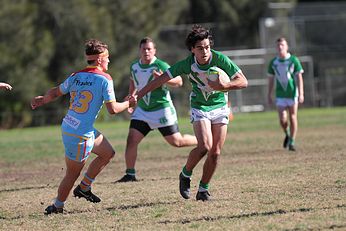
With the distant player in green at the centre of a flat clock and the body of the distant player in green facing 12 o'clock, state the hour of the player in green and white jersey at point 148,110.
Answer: The player in green and white jersey is roughly at 1 o'clock from the distant player in green.

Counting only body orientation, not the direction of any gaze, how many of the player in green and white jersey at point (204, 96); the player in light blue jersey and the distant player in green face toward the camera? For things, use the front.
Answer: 2

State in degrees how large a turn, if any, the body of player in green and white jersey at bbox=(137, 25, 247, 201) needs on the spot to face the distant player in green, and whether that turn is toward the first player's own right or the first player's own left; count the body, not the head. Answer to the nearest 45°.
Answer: approximately 180°

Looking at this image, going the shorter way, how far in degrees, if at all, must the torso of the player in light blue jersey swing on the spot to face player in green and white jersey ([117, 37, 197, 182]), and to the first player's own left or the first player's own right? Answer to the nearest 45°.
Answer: approximately 45° to the first player's own left

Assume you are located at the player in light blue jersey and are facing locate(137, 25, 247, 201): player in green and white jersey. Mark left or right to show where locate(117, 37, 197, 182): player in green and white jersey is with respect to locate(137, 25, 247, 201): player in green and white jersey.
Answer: left

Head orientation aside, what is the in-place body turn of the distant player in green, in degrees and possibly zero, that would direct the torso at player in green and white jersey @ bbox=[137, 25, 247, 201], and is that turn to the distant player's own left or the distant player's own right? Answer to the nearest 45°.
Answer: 0° — they already face them

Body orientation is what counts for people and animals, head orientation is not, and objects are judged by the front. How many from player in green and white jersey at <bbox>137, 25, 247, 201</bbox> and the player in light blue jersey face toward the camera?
1

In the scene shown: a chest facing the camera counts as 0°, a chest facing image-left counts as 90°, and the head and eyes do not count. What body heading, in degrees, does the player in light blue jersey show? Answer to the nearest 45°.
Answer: approximately 225°

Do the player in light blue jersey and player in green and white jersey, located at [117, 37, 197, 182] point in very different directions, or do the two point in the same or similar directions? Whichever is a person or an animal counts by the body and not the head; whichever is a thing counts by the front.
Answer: very different directions
